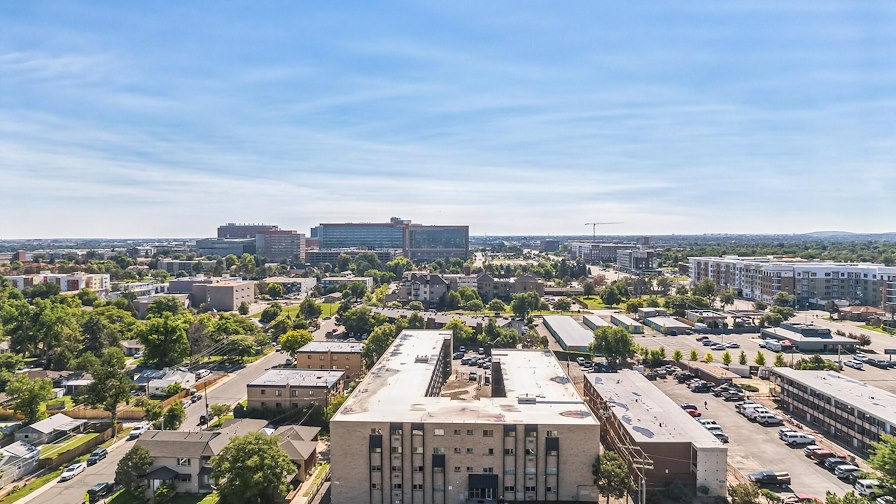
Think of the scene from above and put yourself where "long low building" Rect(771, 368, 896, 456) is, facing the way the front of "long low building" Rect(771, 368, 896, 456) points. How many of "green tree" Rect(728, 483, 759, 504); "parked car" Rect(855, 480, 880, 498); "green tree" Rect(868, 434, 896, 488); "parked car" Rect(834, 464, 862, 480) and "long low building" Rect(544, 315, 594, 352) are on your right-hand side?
1

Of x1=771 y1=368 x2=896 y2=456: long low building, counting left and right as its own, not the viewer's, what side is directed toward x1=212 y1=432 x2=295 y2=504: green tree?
front

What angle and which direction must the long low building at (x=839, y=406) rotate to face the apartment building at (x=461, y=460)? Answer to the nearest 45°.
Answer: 0° — it already faces it

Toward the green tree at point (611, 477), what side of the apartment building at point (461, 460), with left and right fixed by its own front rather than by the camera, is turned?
left

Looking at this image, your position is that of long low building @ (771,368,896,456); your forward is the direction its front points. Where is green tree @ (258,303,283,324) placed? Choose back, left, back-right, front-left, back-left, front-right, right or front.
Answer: front-right

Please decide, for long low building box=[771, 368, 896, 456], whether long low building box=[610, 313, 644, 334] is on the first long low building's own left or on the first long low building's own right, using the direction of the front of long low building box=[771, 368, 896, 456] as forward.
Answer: on the first long low building's own right

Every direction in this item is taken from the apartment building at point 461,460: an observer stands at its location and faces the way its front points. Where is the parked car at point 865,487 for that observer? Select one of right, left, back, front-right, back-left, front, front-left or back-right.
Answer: left

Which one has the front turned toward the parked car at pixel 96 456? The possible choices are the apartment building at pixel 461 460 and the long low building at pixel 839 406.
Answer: the long low building

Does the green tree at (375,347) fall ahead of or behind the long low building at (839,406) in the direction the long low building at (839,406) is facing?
ahead

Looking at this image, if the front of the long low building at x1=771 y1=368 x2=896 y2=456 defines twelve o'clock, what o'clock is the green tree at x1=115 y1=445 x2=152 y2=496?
The green tree is roughly at 12 o'clock from the long low building.

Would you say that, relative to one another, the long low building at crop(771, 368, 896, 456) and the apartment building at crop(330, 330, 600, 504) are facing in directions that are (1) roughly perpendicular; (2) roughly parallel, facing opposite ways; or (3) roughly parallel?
roughly perpendicular

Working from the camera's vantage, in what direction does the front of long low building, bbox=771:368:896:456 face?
facing the viewer and to the left of the viewer

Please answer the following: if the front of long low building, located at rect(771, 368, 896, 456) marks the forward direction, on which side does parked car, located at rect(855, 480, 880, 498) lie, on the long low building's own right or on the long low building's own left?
on the long low building's own left

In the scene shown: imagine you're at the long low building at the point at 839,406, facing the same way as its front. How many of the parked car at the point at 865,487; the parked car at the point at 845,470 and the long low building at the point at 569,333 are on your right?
1

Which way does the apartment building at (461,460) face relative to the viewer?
toward the camera

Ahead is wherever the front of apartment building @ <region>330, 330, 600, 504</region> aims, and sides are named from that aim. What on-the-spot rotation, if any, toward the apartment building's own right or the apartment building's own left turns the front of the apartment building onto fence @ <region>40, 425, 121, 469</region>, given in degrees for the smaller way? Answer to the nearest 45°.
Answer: approximately 90° to the apartment building's own right

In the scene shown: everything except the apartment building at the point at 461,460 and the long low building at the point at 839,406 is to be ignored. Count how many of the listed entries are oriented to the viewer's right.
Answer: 0
